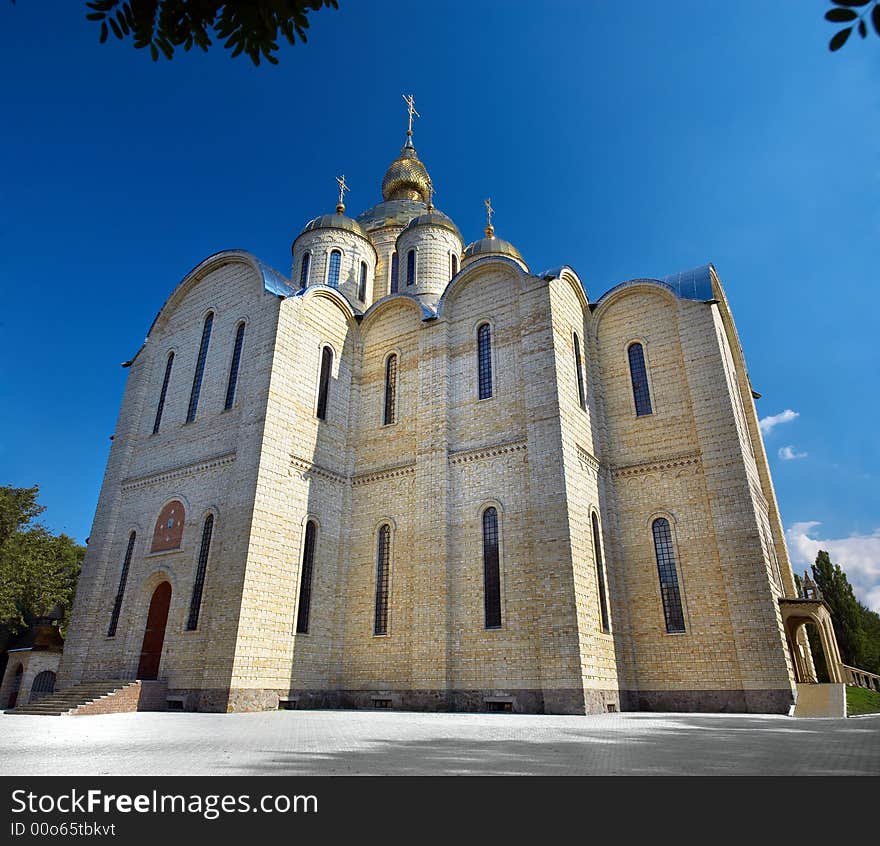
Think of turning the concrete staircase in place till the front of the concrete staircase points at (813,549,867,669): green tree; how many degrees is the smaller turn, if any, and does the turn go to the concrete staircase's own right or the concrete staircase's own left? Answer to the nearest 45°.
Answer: approximately 135° to the concrete staircase's own left

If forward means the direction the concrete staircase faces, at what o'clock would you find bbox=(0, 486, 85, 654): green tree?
The green tree is roughly at 4 o'clock from the concrete staircase.

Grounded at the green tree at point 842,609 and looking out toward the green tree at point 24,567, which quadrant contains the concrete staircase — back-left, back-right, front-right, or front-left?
front-left

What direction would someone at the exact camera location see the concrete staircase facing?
facing the viewer and to the left of the viewer

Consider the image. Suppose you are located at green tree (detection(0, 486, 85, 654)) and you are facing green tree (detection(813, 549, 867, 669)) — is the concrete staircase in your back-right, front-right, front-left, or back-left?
front-right
